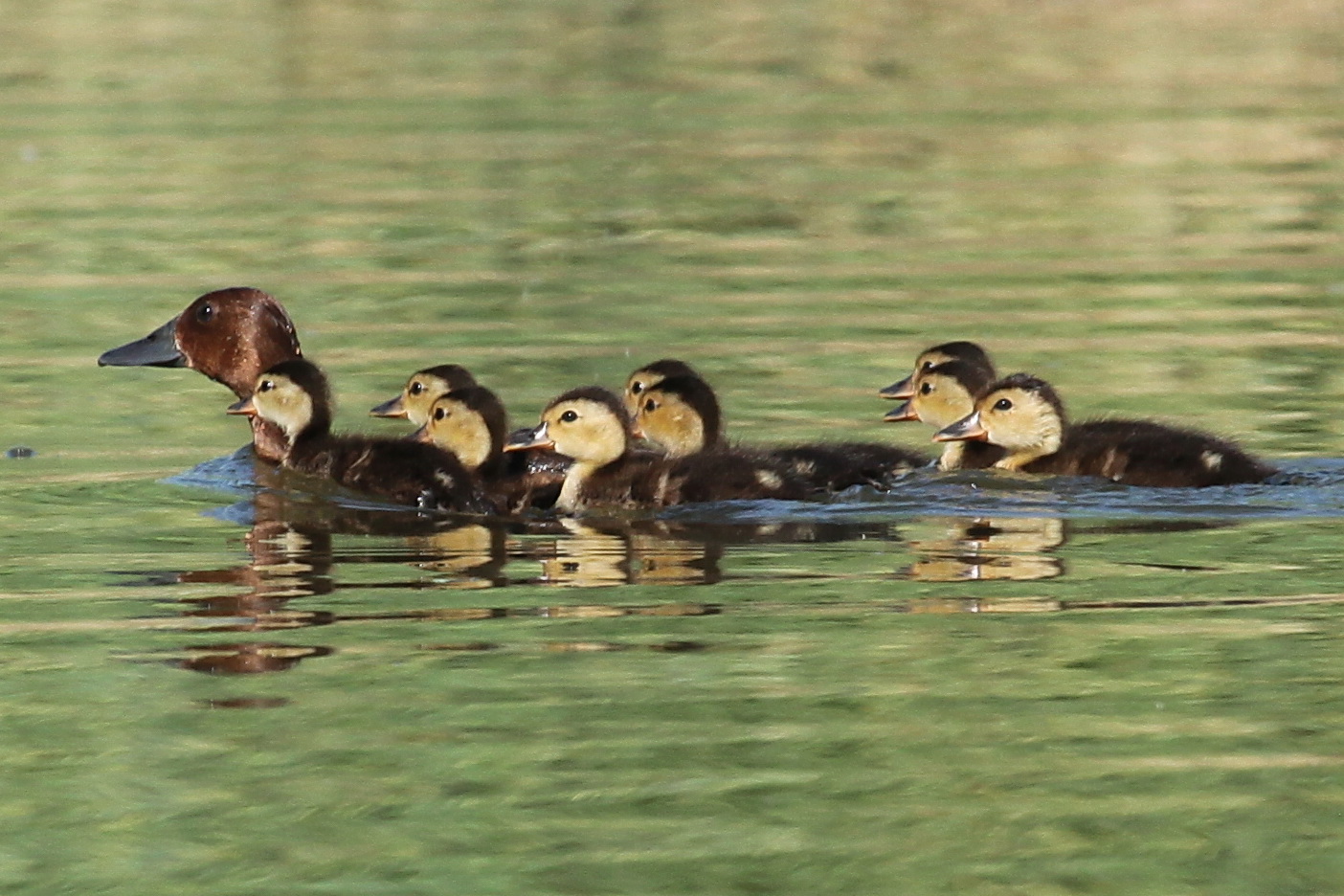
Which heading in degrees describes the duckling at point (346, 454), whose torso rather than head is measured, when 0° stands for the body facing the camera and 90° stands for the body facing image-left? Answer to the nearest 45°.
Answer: approximately 90°

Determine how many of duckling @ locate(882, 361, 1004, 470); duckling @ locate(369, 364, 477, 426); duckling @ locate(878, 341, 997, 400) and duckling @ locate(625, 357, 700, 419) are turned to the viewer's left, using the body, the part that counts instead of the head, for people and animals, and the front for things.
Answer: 4

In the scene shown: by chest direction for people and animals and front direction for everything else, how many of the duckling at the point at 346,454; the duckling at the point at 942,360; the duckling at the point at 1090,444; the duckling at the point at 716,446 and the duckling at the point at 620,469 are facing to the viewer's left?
5

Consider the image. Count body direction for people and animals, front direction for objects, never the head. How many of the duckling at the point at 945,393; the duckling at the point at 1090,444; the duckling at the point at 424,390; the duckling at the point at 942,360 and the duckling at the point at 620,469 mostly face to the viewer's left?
5

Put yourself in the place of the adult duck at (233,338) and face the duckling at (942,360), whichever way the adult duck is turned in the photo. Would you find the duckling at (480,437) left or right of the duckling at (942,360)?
right

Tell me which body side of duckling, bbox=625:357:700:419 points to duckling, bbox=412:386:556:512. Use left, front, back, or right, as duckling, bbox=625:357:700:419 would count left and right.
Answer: front

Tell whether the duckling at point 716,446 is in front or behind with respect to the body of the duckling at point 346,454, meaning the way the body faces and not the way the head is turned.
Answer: behind

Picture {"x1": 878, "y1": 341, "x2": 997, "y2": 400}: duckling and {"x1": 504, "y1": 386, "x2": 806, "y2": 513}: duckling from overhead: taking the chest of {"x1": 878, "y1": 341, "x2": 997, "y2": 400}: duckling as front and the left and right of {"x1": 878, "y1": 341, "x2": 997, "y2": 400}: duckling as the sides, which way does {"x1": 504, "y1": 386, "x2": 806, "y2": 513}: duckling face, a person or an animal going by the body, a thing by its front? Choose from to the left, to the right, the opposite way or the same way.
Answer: the same way

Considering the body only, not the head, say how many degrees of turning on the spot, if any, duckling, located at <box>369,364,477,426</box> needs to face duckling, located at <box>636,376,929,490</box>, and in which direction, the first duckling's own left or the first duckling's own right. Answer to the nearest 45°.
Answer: approximately 135° to the first duckling's own left

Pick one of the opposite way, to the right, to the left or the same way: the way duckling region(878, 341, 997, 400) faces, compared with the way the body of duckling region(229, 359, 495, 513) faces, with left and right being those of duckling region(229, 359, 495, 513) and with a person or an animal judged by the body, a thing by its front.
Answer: the same way

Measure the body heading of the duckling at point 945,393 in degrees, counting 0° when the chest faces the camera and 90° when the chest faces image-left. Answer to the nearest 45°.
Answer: approximately 90°

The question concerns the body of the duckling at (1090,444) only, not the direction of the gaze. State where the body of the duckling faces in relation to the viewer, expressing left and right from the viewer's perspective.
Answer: facing to the left of the viewer

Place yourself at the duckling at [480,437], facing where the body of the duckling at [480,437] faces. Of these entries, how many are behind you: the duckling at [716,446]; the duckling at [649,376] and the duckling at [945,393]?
3

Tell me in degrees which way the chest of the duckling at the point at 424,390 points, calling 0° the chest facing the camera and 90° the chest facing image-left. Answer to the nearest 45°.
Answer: approximately 90°

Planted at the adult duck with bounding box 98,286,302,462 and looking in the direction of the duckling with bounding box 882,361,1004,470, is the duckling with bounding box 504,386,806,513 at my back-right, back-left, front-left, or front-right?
front-right

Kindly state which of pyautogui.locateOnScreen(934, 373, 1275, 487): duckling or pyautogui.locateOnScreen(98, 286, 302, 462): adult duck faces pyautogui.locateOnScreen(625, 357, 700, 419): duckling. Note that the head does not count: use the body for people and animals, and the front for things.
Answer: pyautogui.locateOnScreen(934, 373, 1275, 487): duckling

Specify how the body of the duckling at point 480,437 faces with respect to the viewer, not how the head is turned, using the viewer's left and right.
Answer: facing to the left of the viewer

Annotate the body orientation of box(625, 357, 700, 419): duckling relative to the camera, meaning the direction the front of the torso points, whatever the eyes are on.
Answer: to the viewer's left

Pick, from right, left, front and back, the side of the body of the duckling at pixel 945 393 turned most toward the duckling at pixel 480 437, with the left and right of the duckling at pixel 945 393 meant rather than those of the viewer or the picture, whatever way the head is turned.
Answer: front

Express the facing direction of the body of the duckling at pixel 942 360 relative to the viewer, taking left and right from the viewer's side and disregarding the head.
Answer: facing to the left of the viewer

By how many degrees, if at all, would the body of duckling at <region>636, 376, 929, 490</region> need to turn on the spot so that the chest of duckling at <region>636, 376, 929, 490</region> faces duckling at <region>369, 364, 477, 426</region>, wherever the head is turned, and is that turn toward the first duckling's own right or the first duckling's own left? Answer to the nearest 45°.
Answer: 0° — it already faces it

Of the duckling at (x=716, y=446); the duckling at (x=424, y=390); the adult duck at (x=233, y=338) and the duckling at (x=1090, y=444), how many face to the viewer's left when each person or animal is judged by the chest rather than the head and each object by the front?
4

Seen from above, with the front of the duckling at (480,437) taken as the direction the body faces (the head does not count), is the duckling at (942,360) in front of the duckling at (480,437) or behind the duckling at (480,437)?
behind
